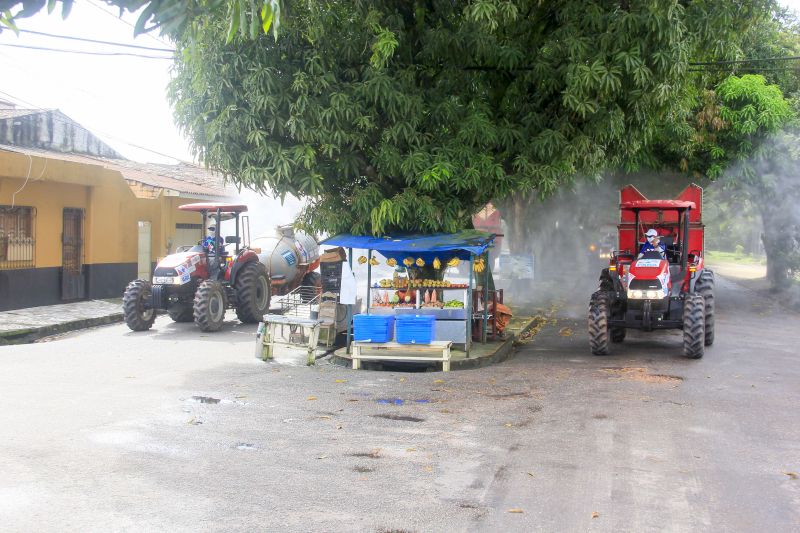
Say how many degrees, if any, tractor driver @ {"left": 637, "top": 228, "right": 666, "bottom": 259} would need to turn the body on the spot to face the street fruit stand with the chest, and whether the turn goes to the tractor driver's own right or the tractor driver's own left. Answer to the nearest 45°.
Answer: approximately 45° to the tractor driver's own right

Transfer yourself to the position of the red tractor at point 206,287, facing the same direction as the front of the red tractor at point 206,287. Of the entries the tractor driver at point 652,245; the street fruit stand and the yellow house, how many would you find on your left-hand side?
2

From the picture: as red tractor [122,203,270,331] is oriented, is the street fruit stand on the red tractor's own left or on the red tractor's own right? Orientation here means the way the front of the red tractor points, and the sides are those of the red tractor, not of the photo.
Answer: on the red tractor's own left

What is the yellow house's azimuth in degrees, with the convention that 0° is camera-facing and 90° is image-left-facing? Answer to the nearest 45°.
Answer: approximately 315°

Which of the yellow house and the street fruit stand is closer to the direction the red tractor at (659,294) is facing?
the street fruit stand
